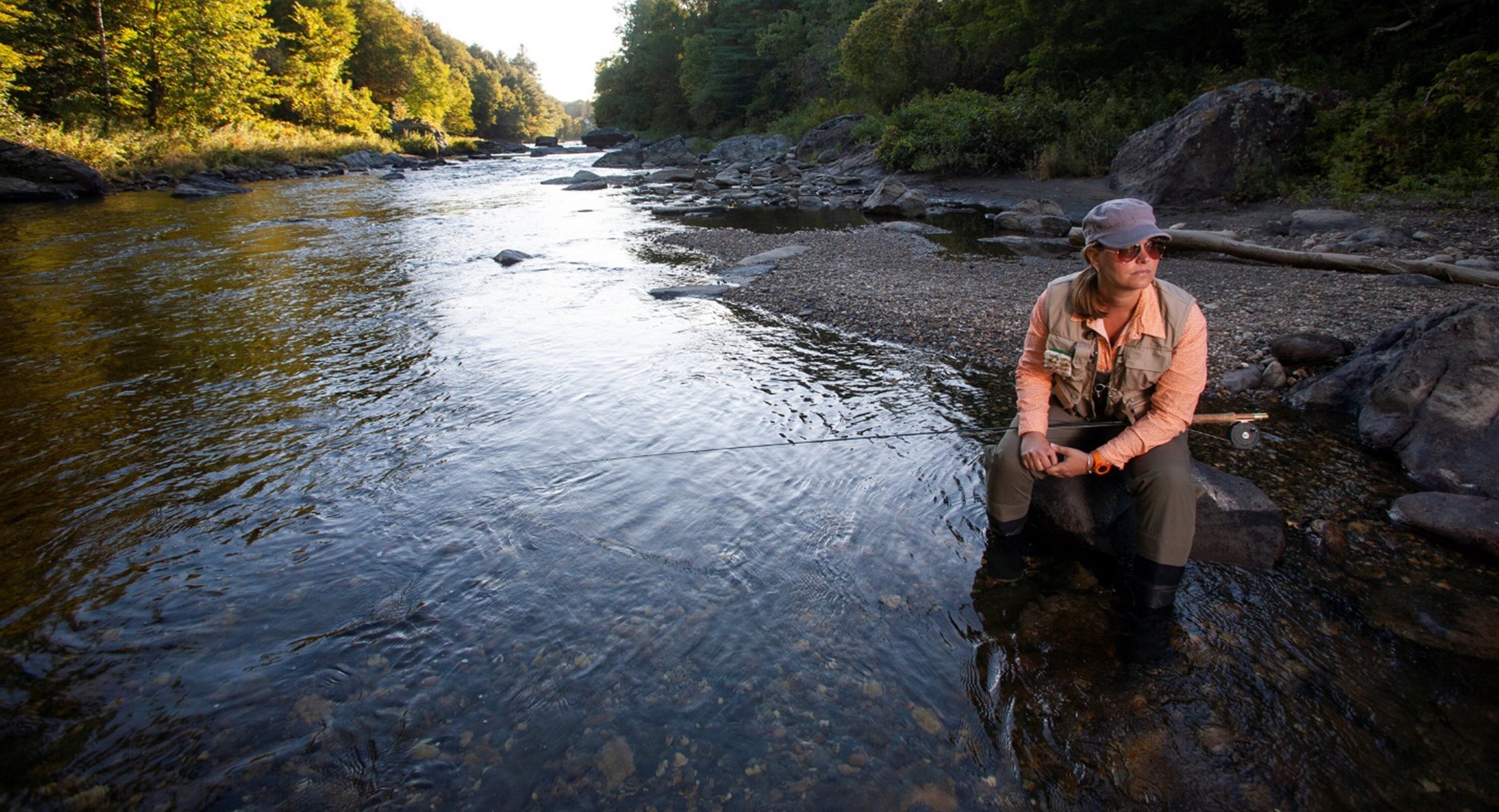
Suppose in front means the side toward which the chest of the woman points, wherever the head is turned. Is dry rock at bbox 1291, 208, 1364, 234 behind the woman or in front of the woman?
behind

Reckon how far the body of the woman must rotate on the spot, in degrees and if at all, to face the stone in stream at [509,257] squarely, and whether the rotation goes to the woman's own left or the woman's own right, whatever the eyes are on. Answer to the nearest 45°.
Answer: approximately 135° to the woman's own right

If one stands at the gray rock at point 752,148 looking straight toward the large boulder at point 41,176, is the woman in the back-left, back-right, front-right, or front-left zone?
front-left

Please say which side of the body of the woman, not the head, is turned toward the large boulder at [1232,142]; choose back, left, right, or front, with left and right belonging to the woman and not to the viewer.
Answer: back

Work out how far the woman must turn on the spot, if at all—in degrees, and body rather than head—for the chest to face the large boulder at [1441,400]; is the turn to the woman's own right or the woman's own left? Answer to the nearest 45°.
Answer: approximately 135° to the woman's own left

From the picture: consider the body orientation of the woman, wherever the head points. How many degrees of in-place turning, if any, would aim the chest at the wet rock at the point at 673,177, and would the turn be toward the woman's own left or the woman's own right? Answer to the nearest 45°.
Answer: approximately 135° to the woman's own right

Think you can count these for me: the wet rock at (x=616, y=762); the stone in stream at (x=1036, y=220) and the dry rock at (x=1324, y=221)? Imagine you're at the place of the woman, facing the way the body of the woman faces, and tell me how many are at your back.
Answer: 2

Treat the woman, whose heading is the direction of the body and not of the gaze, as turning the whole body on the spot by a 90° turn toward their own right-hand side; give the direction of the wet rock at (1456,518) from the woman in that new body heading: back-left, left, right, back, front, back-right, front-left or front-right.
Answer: back-right

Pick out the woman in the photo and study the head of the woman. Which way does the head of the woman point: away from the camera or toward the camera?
toward the camera

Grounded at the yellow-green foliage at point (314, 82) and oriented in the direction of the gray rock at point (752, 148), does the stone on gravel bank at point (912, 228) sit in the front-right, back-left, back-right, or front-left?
front-right

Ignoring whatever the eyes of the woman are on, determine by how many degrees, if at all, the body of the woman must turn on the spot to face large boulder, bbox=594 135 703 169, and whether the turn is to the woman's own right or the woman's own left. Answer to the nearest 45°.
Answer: approximately 135° to the woman's own right

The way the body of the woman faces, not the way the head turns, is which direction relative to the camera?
toward the camera

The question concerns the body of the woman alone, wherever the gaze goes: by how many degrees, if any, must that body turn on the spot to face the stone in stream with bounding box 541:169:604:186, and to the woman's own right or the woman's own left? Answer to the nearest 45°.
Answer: approximately 135° to the woman's own right

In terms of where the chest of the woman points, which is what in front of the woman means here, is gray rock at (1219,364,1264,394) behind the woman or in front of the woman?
behind
